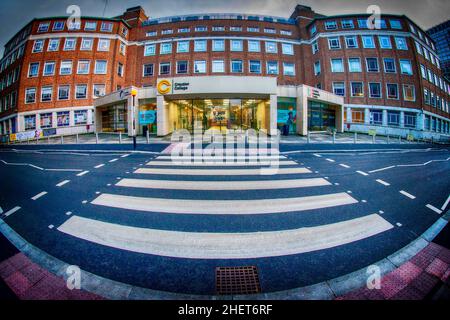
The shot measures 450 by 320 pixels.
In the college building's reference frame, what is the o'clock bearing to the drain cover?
The drain cover is roughly at 12 o'clock from the college building.

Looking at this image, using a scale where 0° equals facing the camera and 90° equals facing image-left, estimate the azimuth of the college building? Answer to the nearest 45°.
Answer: approximately 0°
